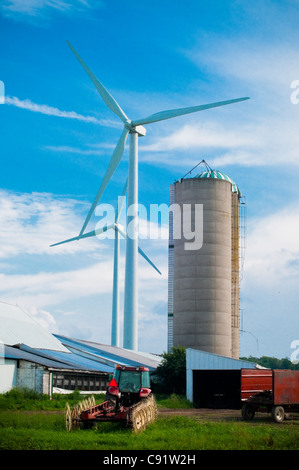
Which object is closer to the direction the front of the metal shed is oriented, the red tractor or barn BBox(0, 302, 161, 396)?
the red tractor

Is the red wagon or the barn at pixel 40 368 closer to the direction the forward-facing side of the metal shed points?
the red wagon

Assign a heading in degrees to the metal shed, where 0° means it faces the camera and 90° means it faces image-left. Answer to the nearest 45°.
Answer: approximately 0°

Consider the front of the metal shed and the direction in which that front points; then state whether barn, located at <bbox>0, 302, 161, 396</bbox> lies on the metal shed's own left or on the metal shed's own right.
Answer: on the metal shed's own right
